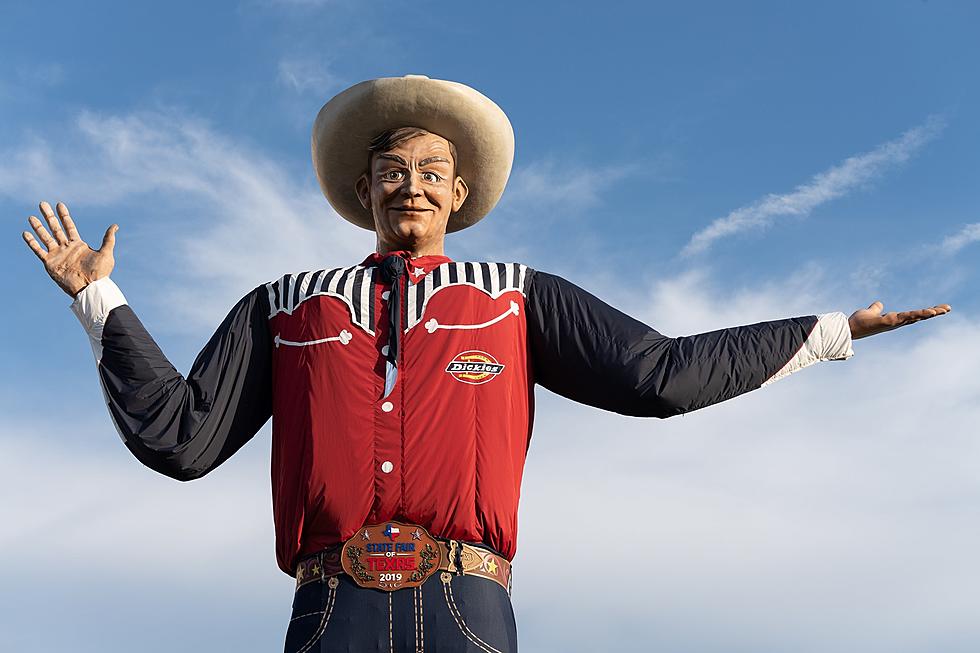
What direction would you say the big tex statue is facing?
toward the camera
